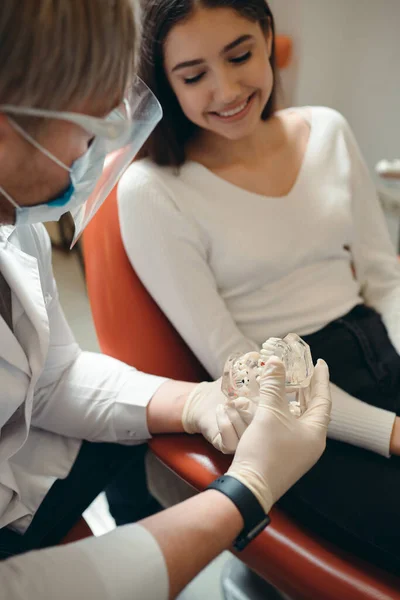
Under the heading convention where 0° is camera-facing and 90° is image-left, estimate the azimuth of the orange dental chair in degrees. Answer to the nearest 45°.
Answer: approximately 315°
